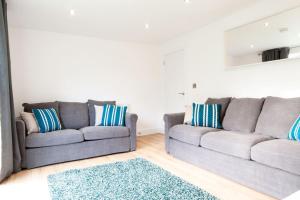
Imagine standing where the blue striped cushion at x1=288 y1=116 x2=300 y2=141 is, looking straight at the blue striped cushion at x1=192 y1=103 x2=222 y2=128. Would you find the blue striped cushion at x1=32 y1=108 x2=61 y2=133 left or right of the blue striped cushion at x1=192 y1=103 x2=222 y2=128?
left

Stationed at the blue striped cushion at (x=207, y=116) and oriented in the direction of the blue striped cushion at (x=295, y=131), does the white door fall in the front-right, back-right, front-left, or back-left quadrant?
back-left

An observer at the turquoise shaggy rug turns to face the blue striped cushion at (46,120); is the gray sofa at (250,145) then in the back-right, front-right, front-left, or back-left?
back-right

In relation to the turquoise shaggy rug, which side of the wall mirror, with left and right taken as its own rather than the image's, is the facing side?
front

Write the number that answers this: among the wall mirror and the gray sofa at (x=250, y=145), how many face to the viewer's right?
0

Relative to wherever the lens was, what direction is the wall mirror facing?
facing the viewer and to the left of the viewer

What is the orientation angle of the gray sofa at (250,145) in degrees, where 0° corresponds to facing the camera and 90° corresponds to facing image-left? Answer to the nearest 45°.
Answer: approximately 45°

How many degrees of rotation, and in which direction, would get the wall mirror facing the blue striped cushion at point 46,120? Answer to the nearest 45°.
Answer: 0° — it already faces it

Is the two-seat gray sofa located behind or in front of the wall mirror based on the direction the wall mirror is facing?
in front
